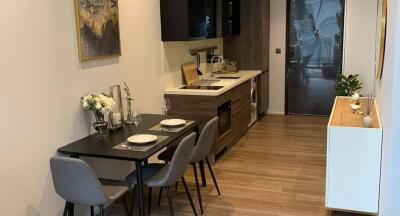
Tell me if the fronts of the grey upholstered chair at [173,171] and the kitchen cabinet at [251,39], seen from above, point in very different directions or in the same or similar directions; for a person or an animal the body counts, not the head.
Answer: very different directions

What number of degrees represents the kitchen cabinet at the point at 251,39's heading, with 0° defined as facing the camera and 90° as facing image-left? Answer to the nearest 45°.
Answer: approximately 270°

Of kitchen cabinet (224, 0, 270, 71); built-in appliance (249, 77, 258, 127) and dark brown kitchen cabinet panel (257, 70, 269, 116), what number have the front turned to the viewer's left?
0

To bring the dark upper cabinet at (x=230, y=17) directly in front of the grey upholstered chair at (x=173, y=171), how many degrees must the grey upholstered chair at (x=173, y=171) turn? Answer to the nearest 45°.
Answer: approximately 90° to its right

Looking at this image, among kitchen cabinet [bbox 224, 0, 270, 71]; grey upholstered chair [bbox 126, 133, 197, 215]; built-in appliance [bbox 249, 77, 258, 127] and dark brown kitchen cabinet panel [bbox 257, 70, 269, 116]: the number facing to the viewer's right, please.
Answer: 3

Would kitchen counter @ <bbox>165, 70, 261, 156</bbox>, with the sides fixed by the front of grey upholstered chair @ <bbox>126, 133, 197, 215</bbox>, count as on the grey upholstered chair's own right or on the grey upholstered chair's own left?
on the grey upholstered chair's own right

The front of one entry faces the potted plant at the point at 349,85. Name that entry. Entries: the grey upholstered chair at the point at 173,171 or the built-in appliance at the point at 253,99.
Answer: the built-in appliance

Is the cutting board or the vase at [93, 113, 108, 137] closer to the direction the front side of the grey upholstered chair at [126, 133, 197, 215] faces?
the vase

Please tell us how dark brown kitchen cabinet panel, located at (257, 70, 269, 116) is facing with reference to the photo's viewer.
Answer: facing to the right of the viewer

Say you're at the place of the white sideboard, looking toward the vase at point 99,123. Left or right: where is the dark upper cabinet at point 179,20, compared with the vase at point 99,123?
right

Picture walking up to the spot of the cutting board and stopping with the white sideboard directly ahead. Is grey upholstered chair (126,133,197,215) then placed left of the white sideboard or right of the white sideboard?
right

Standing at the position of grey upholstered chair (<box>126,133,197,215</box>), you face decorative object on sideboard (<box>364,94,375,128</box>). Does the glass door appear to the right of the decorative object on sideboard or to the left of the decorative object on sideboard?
left

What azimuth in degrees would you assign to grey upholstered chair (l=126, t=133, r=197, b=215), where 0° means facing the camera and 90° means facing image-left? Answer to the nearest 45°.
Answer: approximately 90°

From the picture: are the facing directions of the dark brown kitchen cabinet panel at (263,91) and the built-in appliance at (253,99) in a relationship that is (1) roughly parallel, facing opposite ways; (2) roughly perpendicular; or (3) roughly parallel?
roughly parallel

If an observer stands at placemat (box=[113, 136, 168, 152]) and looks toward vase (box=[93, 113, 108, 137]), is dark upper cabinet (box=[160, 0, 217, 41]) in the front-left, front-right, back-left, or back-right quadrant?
front-right

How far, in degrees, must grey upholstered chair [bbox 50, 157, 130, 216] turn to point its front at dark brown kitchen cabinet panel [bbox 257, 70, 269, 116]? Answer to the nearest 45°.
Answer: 0° — it already faces it

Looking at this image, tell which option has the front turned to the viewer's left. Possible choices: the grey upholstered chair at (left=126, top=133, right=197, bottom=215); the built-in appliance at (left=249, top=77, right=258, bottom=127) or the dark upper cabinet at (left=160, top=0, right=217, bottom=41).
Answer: the grey upholstered chair

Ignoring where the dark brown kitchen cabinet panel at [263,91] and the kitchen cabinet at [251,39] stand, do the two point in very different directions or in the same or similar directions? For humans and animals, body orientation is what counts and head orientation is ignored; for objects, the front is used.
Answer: same or similar directions

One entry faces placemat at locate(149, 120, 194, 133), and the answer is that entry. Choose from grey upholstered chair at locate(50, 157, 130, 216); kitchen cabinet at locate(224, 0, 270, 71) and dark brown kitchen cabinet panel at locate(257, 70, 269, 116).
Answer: the grey upholstered chair
